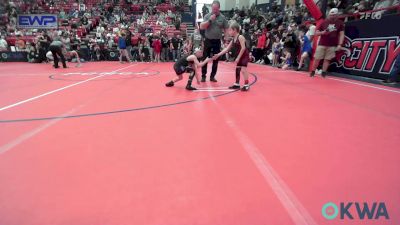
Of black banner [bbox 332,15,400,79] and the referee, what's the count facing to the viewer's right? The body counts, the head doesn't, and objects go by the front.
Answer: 0

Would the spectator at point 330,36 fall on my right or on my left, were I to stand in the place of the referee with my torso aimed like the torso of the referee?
on my left

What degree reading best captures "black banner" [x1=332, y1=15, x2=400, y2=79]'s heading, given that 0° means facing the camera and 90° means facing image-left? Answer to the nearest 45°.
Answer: approximately 45°

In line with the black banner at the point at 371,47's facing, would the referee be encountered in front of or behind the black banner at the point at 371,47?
in front

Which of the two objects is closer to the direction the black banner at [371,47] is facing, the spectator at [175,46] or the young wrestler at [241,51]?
the young wrestler

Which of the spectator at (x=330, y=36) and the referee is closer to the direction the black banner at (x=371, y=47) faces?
the referee

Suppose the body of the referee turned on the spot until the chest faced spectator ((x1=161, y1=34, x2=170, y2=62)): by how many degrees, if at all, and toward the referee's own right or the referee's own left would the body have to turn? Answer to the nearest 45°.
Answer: approximately 180°

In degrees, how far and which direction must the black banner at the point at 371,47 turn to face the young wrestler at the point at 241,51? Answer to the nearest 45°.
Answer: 0° — it already faces them

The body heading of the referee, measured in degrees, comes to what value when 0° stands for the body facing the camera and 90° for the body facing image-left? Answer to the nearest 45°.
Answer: approximately 0°
